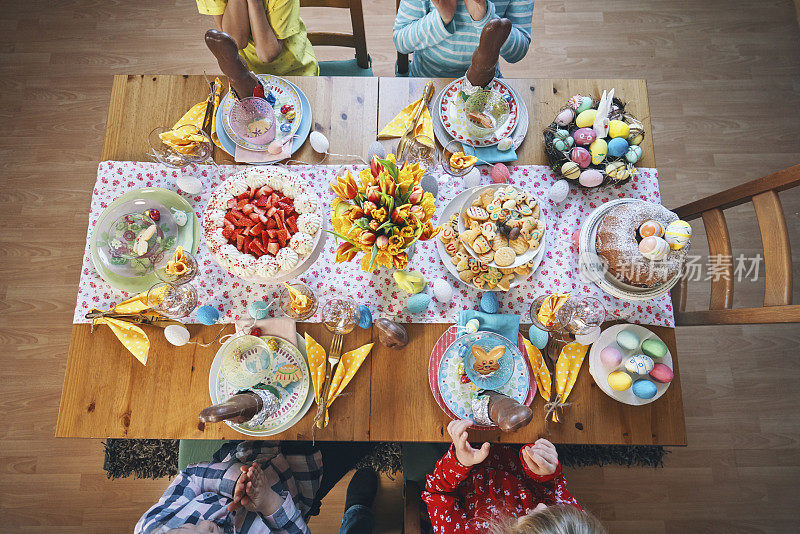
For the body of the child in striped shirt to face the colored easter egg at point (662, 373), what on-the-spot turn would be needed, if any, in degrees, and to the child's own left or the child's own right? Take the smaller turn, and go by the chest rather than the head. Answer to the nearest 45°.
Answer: approximately 45° to the child's own left

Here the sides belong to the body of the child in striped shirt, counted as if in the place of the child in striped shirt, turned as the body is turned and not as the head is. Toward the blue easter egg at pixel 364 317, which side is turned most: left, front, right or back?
front

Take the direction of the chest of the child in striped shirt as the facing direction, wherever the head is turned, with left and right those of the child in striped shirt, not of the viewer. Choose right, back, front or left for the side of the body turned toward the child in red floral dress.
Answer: front

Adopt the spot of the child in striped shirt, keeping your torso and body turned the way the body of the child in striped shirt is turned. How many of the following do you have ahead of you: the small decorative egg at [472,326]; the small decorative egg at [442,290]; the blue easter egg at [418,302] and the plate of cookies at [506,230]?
4

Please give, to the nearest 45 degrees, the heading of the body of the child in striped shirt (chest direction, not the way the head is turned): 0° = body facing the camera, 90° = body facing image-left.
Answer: approximately 0°

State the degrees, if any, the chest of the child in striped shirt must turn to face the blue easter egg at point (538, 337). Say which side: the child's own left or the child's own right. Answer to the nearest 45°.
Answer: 0° — they already face it

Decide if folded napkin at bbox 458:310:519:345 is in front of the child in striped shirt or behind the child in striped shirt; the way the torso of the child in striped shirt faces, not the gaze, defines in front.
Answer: in front

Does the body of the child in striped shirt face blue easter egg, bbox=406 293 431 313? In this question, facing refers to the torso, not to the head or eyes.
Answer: yes

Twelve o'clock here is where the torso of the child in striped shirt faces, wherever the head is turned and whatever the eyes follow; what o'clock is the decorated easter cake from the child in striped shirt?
The decorated easter cake is roughly at 11 o'clock from the child in striped shirt.
